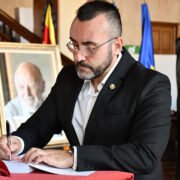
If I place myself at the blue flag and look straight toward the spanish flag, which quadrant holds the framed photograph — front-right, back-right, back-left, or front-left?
front-left

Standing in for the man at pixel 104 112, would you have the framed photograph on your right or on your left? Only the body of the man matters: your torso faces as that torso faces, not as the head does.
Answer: on your right

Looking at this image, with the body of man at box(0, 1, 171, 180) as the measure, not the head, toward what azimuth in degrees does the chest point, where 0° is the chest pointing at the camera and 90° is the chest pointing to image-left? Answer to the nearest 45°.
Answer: approximately 45°

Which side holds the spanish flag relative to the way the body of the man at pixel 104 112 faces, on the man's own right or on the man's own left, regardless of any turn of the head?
on the man's own right

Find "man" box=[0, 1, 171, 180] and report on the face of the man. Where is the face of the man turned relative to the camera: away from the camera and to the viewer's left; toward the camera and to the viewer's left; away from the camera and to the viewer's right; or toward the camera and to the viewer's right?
toward the camera and to the viewer's left

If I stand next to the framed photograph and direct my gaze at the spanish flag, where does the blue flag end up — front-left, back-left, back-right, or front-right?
front-right

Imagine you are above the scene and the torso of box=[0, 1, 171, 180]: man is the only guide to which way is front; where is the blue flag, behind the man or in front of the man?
behind
